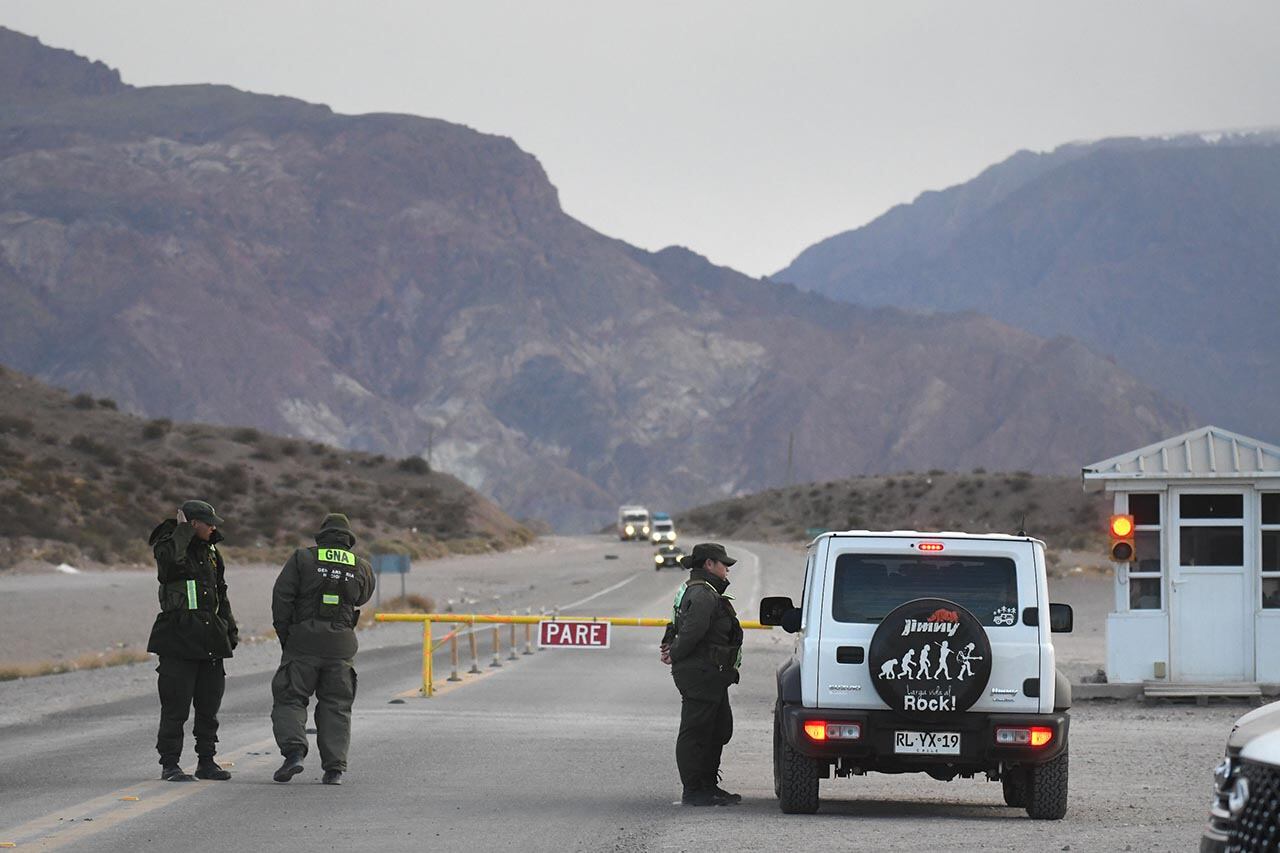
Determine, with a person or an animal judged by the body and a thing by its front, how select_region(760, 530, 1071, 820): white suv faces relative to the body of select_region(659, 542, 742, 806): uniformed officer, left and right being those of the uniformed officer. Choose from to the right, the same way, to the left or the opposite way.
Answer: to the left

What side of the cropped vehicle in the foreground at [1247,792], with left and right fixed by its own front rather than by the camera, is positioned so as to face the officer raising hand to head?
right

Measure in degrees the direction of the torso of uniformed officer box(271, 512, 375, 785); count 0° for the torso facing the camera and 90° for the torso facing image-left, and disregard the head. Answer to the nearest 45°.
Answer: approximately 180°

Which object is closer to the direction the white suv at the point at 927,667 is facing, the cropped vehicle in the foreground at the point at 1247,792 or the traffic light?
the traffic light

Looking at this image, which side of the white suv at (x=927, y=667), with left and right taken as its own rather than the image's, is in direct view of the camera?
back

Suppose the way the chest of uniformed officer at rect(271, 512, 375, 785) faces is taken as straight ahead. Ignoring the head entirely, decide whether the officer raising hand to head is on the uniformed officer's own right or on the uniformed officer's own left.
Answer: on the uniformed officer's own left

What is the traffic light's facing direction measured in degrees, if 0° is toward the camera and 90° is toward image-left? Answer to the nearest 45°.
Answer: approximately 0°

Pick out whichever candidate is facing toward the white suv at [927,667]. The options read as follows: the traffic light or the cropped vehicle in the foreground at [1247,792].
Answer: the traffic light

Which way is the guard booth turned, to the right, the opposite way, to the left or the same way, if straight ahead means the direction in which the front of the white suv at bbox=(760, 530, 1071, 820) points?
the opposite way

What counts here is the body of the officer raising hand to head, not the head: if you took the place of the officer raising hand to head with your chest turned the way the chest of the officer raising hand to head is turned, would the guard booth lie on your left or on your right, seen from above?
on your left

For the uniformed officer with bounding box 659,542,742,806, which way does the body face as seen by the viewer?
to the viewer's right
